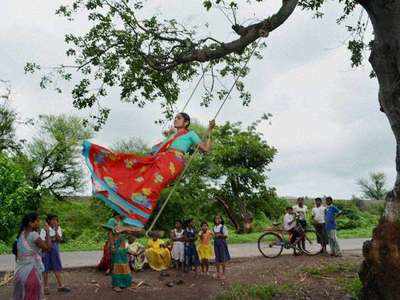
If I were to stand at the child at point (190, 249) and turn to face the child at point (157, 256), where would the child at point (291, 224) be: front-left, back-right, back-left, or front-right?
back-right

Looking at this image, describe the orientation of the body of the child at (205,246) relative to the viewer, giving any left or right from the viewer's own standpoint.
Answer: facing the viewer

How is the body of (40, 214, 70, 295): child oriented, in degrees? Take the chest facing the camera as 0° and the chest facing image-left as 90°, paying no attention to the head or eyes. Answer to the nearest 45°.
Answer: approximately 315°

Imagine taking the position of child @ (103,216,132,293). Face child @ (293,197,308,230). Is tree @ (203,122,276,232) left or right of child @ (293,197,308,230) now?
left

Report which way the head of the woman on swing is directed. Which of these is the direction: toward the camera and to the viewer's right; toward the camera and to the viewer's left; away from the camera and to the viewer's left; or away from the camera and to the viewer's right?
toward the camera and to the viewer's left

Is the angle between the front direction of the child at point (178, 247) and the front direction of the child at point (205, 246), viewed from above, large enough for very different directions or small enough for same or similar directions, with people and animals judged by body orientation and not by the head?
same or similar directions

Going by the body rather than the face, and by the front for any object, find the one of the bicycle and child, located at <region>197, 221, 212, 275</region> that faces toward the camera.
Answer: the child

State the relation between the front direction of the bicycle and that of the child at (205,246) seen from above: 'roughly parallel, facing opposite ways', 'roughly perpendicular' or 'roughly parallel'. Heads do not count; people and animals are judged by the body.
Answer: roughly perpendicular

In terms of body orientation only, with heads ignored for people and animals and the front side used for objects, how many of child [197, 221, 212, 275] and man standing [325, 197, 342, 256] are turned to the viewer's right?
0

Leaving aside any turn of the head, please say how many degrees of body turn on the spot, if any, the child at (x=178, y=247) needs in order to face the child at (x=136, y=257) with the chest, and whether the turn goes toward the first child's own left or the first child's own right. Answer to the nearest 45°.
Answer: approximately 90° to the first child's own right
